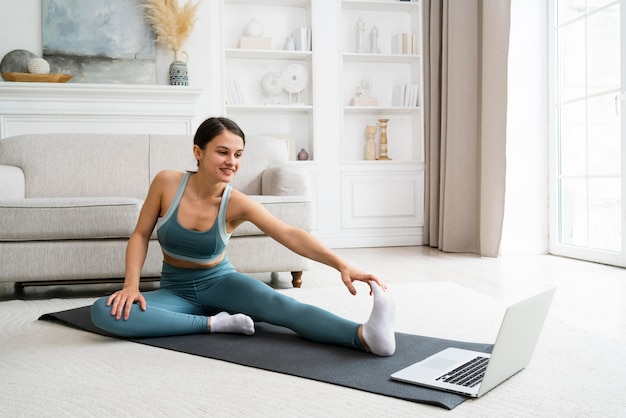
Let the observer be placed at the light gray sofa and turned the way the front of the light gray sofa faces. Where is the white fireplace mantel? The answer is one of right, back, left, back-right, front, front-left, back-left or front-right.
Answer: back

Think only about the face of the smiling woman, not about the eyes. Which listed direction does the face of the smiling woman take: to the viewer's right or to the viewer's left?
to the viewer's right

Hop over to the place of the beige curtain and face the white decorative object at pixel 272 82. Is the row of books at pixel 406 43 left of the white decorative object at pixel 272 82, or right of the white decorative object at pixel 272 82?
right

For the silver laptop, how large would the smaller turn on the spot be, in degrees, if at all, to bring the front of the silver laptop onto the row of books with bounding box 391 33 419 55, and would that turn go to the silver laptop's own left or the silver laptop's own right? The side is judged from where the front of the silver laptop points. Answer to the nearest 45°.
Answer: approximately 45° to the silver laptop's own right

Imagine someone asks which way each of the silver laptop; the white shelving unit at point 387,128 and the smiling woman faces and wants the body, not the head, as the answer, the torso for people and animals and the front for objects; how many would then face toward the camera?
2
